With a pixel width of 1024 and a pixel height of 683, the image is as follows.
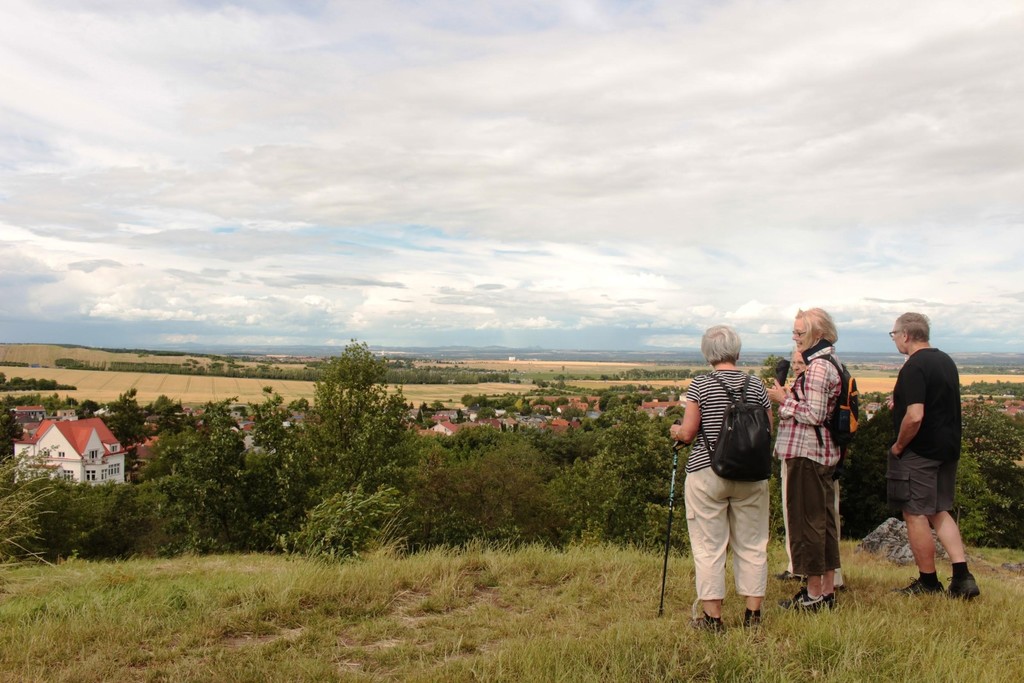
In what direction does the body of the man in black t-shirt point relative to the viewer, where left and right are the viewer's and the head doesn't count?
facing away from the viewer and to the left of the viewer

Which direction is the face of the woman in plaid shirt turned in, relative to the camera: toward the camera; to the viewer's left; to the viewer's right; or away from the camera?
to the viewer's left

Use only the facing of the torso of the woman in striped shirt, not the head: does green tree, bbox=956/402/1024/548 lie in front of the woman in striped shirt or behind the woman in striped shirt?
in front

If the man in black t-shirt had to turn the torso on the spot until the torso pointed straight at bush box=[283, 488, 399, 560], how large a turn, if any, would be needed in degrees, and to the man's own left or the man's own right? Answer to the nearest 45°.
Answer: approximately 45° to the man's own left

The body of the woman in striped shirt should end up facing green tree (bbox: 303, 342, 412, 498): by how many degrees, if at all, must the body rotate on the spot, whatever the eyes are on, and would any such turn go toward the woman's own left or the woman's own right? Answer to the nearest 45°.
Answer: approximately 45° to the woman's own left

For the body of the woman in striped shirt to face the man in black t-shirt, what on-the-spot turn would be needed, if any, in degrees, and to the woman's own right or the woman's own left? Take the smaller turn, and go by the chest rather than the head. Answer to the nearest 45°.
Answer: approximately 45° to the woman's own right

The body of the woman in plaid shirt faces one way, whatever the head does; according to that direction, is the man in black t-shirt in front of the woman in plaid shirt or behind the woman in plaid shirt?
behind

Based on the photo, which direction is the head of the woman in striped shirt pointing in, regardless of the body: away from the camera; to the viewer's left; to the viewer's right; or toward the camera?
away from the camera

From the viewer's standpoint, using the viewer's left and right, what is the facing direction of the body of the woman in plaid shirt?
facing to the left of the viewer

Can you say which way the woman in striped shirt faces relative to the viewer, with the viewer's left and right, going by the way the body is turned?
facing away from the viewer

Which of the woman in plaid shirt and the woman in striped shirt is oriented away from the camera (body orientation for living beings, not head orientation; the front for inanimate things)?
the woman in striped shirt
